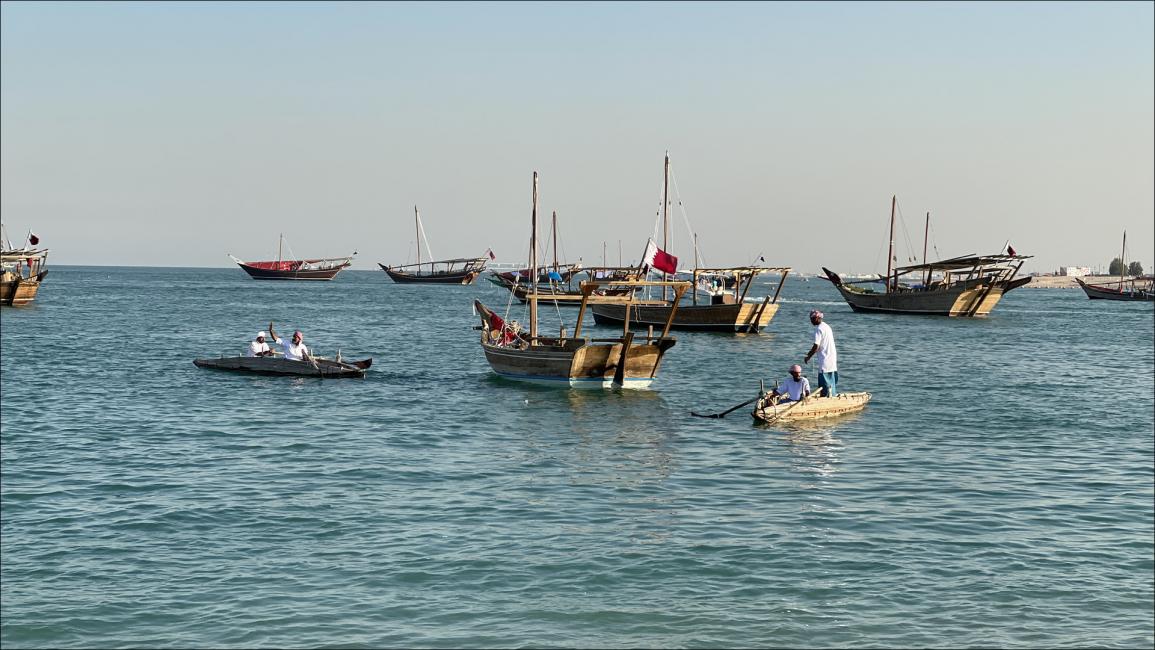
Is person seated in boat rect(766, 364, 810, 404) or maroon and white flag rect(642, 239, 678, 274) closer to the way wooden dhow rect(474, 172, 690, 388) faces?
the maroon and white flag

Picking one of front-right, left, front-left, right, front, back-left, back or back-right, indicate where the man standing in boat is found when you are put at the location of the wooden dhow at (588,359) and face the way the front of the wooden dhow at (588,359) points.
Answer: back

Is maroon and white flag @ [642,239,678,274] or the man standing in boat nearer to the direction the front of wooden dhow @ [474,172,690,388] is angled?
the maroon and white flag

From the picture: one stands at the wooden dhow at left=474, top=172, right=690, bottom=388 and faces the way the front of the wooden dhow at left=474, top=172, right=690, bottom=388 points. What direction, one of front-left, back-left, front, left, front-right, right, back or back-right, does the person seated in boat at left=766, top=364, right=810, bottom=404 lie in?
back

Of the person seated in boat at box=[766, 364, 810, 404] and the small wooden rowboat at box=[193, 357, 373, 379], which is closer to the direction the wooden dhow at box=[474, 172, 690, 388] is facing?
the small wooden rowboat

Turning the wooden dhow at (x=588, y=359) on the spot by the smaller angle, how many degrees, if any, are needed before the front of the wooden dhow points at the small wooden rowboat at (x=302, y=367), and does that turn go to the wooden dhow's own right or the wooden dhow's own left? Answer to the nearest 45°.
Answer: approximately 45° to the wooden dhow's own left

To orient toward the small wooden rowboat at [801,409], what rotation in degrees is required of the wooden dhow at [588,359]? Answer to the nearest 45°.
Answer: approximately 180°

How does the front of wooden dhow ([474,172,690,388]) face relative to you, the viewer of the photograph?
facing away from the viewer and to the left of the viewer
